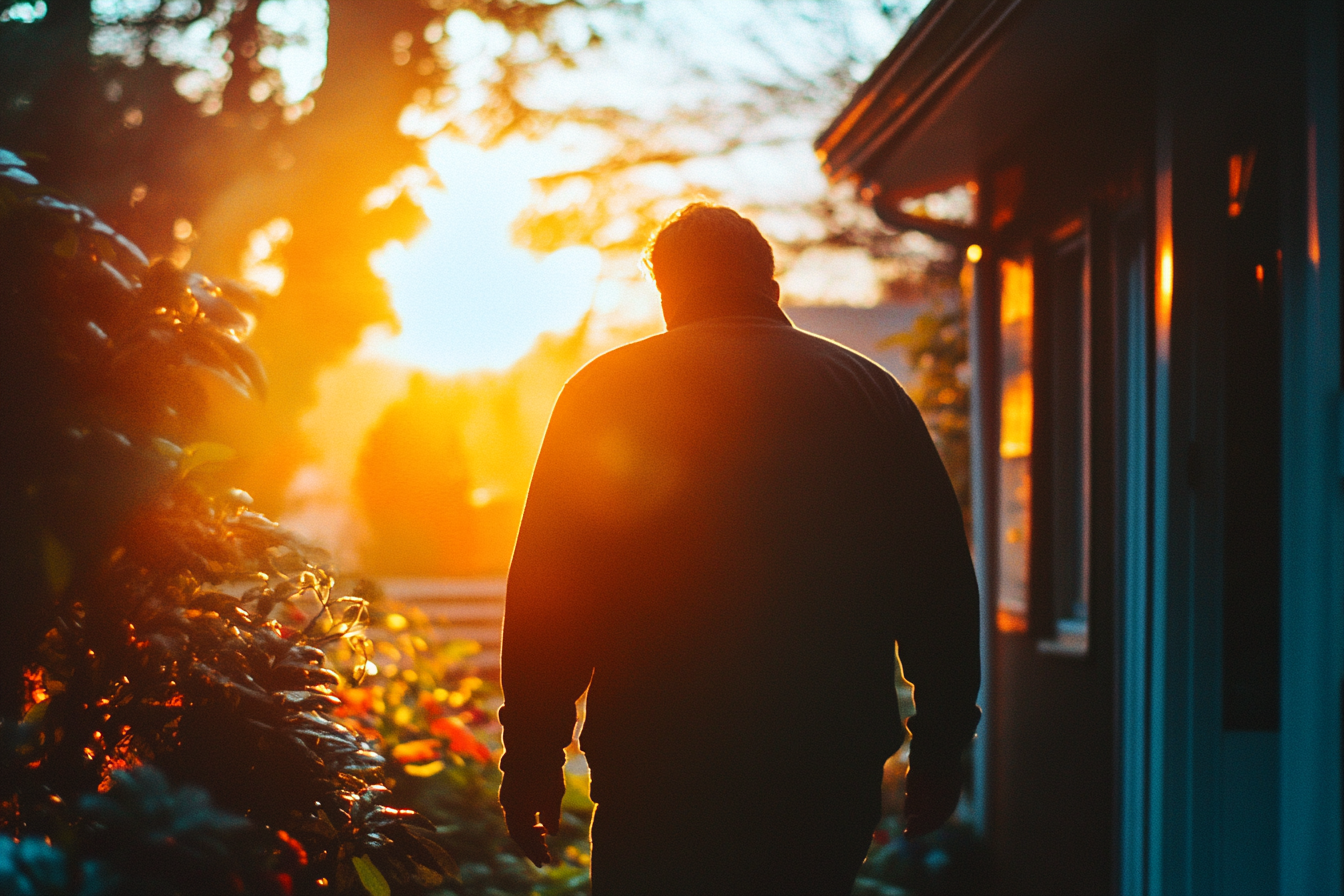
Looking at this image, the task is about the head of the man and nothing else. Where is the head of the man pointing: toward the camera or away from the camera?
away from the camera

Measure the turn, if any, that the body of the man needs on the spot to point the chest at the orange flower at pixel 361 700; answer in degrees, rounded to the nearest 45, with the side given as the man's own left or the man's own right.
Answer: approximately 45° to the man's own left

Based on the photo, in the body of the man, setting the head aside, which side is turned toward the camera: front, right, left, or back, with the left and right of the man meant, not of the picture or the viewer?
back

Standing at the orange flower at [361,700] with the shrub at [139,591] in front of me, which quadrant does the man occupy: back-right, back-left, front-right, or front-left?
front-left

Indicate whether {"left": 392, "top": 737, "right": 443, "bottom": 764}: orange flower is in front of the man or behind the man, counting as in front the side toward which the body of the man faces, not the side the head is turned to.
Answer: in front
